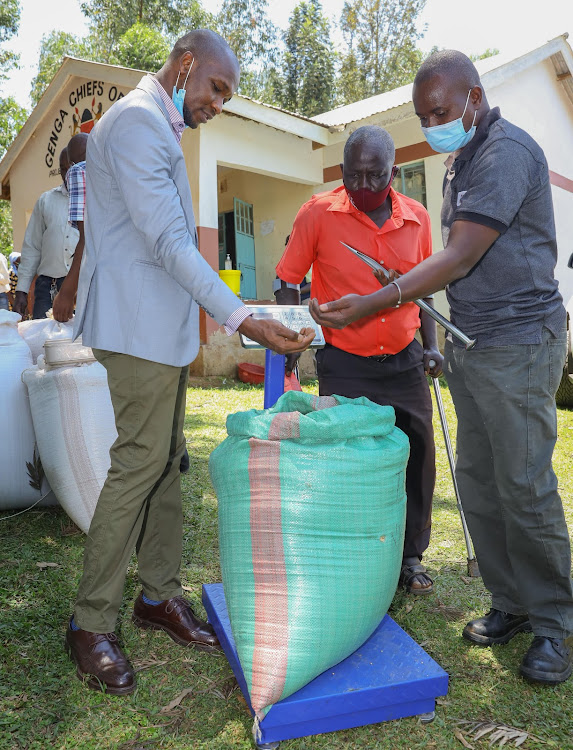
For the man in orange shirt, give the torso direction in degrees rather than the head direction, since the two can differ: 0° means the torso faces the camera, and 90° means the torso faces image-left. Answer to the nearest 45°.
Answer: approximately 0°

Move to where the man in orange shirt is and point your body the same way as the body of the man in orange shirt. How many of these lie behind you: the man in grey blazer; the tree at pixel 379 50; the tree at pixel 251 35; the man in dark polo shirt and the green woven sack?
2

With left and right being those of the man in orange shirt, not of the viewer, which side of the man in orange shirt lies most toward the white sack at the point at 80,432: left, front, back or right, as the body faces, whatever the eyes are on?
right

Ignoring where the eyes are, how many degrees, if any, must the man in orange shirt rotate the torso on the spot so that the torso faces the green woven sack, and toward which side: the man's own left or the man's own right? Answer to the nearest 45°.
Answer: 0° — they already face it

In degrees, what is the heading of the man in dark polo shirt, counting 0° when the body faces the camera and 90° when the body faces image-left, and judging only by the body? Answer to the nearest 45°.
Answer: approximately 45°

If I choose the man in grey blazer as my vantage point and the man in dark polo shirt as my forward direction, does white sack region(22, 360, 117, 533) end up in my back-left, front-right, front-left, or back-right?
back-left

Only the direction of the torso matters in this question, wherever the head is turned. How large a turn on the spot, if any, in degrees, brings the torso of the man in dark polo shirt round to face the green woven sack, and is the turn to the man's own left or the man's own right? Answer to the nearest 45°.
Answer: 0° — they already face it

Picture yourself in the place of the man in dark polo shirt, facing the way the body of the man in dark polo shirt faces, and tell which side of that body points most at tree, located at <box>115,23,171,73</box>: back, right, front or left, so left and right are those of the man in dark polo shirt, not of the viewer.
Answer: right

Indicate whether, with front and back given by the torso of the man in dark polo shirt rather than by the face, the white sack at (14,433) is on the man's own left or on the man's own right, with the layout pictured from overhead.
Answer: on the man's own right

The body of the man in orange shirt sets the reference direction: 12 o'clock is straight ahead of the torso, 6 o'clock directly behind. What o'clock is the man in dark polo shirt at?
The man in dark polo shirt is roughly at 11 o'clock from the man in orange shirt.

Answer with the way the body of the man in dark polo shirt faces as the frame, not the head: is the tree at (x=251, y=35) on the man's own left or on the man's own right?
on the man's own right

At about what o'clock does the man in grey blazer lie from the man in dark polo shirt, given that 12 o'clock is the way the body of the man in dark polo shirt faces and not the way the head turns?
The man in grey blazer is roughly at 1 o'clock from the man in dark polo shirt.
